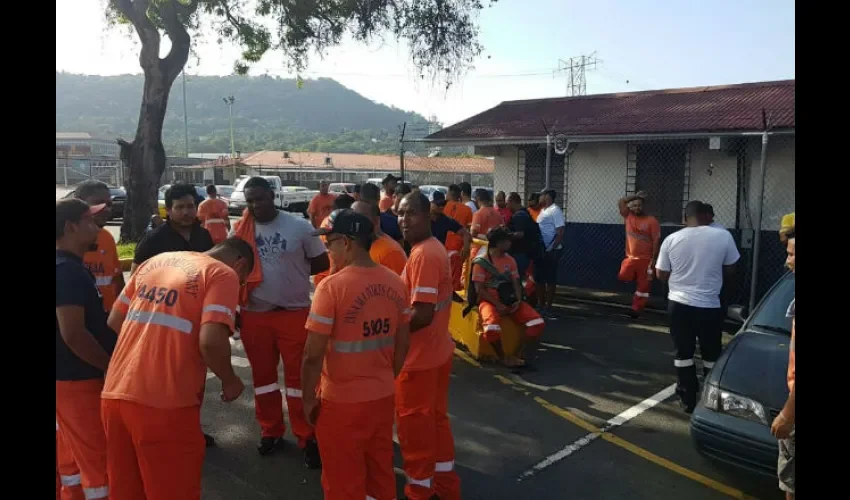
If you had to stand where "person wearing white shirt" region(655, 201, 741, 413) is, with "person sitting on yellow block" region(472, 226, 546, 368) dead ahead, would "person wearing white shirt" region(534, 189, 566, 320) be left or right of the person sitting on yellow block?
right

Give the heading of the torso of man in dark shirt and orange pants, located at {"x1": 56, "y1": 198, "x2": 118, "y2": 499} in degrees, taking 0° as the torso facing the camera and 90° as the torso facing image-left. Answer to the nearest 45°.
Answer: approximately 270°

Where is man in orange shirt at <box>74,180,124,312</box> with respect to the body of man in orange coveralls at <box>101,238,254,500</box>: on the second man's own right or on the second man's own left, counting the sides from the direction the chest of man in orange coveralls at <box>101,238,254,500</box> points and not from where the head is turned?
on the second man's own left

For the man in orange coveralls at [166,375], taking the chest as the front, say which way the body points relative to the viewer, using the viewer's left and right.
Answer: facing away from the viewer and to the right of the viewer

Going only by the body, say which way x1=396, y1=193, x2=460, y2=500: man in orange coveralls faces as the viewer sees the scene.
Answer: to the viewer's left

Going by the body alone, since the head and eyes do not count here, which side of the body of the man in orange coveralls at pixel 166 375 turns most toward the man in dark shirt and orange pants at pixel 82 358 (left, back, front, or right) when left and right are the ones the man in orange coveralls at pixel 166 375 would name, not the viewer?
left

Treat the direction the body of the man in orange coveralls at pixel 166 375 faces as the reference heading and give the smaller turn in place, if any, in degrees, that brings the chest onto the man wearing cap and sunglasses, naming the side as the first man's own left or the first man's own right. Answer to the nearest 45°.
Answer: approximately 45° to the first man's own right

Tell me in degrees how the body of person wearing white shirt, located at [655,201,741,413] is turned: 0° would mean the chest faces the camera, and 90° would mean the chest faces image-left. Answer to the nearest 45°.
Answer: approximately 180°

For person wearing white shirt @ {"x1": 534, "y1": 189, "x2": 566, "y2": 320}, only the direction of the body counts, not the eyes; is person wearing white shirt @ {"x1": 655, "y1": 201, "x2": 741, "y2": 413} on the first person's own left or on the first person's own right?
on the first person's own left
